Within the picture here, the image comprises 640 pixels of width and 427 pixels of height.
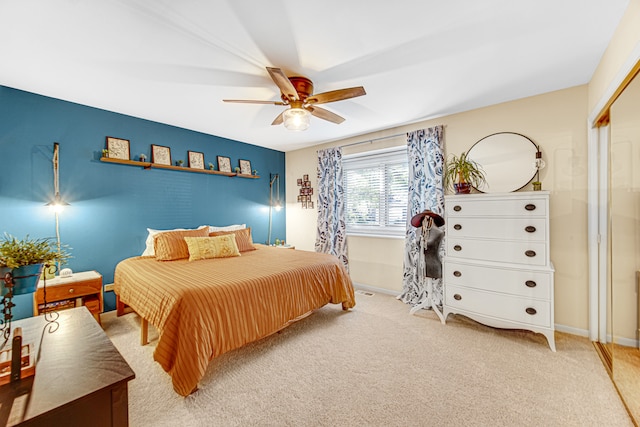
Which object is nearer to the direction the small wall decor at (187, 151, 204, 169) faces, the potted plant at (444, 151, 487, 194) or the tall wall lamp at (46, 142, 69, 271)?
the potted plant

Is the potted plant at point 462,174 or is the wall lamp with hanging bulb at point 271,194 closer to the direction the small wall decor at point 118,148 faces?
the potted plant

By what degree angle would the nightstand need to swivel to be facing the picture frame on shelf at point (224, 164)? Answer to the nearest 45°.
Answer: approximately 90° to its left

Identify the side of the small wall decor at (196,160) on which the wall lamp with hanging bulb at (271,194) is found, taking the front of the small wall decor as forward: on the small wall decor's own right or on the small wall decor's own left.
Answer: on the small wall decor's own left

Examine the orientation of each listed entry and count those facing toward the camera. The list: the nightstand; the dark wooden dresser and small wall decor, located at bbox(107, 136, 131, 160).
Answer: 2
